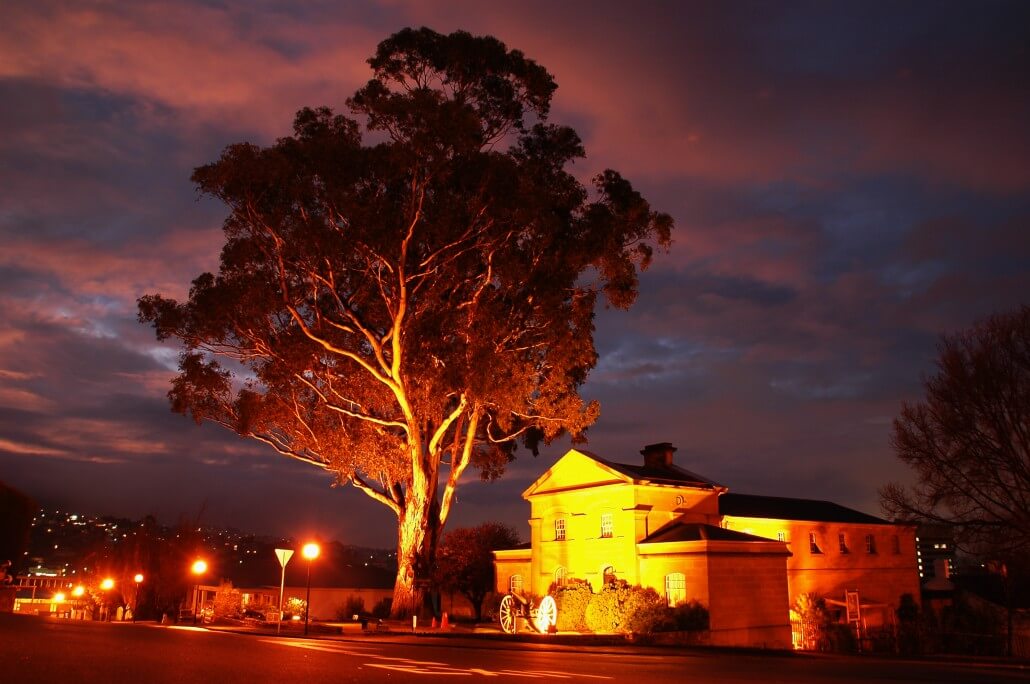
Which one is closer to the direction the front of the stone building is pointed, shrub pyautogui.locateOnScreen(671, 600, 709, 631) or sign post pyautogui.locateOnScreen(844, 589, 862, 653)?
the shrub

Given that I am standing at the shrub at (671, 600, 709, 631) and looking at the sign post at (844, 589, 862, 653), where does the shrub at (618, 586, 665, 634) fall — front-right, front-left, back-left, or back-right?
back-right

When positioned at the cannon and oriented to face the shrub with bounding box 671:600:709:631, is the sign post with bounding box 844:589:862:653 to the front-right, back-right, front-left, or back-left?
front-right

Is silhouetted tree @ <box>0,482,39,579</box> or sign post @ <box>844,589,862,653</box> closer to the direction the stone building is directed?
the silhouetted tree

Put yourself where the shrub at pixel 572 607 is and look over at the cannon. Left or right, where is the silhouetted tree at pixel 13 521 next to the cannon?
right

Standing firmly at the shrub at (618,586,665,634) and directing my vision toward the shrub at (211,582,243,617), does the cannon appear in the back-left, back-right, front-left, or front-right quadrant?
front-left

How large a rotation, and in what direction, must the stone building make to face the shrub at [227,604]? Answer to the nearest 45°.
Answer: approximately 90° to its right

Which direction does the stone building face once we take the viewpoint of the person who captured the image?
facing the viewer and to the left of the viewer

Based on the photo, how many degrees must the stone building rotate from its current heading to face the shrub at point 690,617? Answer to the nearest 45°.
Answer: approximately 45° to its left
